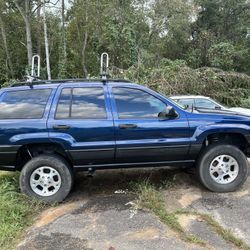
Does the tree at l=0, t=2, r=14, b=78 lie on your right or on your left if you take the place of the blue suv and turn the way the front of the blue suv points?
on your left

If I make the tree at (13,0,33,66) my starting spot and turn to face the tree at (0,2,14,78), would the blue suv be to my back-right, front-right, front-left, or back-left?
back-left

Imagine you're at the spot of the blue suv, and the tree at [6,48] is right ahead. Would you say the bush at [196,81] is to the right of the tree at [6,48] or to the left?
right

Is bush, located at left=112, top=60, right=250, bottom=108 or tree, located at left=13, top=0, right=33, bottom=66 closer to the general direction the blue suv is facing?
the bush

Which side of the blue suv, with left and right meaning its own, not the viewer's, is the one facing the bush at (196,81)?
left

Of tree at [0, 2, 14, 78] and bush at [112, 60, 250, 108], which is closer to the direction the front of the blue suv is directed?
the bush

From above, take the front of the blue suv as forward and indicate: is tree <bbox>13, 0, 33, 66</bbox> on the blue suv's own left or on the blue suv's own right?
on the blue suv's own left

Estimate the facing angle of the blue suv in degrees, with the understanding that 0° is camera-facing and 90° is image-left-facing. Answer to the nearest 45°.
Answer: approximately 270°
